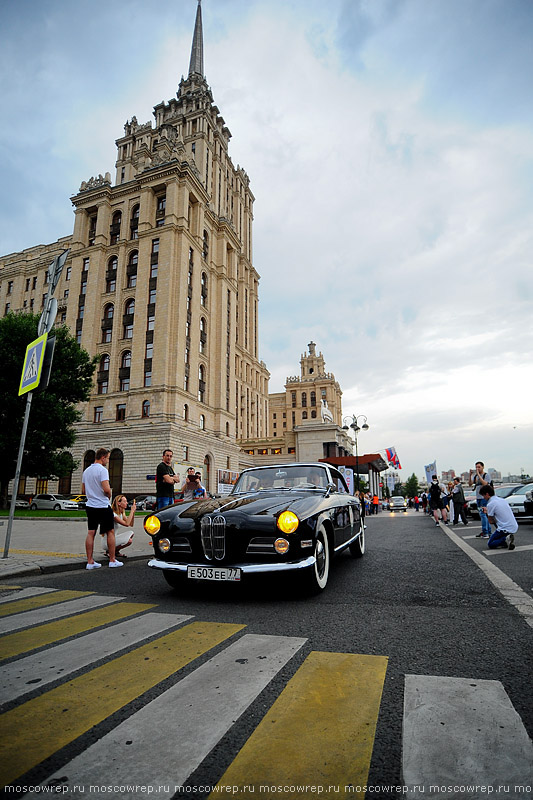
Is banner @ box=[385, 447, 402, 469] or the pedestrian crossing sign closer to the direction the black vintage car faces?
the pedestrian crossing sign

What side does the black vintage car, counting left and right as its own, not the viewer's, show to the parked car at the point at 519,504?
back

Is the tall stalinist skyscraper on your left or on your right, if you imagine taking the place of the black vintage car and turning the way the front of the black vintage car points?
on your right

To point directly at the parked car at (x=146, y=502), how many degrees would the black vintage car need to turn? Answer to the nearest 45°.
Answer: approximately 135° to its right

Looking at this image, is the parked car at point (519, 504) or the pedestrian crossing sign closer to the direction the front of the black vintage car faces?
the pedestrian crossing sign

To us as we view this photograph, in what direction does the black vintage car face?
facing the viewer and to the left of the viewer

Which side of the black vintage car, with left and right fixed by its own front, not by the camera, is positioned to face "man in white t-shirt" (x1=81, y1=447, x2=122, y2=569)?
right

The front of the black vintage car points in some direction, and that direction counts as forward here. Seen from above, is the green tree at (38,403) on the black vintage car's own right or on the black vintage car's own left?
on the black vintage car's own right
